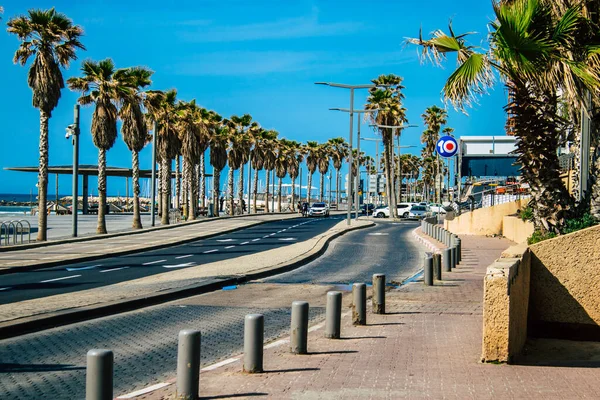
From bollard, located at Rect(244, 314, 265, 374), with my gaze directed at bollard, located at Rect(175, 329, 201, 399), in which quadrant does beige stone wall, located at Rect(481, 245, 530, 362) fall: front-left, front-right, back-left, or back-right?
back-left

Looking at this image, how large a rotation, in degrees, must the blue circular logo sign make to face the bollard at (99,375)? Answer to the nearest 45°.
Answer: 0° — it already faces it

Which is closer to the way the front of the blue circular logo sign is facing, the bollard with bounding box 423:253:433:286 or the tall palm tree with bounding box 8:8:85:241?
the bollard

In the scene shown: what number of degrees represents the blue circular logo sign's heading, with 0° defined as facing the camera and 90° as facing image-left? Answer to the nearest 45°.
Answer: approximately 0°

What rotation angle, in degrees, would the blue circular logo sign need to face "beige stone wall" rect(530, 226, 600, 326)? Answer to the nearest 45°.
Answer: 0° — it already faces it

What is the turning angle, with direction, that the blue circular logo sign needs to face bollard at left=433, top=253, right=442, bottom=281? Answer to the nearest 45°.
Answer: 0° — it already faces it

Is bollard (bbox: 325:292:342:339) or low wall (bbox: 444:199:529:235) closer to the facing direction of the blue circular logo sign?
the bollard

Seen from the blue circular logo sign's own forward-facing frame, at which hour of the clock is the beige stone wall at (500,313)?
The beige stone wall is roughly at 12 o'clock from the blue circular logo sign.
